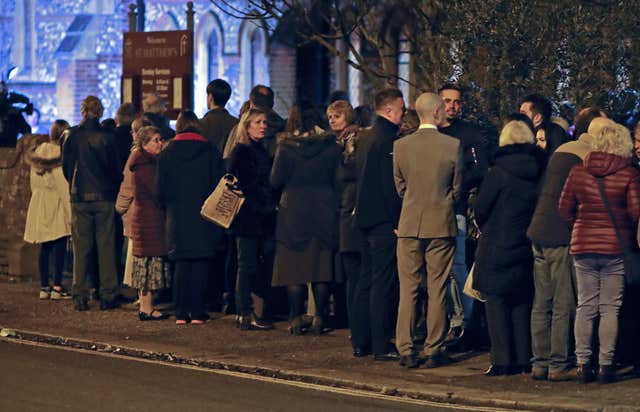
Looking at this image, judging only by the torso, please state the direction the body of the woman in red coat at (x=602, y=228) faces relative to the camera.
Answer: away from the camera

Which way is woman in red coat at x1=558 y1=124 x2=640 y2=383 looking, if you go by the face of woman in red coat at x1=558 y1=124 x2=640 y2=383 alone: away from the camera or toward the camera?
away from the camera

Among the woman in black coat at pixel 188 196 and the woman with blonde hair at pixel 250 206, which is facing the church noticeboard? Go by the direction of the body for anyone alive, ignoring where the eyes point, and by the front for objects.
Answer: the woman in black coat

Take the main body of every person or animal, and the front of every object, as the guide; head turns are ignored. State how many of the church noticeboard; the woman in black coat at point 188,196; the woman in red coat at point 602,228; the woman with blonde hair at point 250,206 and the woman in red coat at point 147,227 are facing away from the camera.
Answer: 2

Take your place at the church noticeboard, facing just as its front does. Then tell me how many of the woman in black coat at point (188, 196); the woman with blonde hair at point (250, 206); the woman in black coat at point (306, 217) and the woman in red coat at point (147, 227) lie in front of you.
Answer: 4

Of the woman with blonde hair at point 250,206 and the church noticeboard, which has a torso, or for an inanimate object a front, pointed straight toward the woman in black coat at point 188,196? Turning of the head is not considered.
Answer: the church noticeboard

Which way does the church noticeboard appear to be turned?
toward the camera

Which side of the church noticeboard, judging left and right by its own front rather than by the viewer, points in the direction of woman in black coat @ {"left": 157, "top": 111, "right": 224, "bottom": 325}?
front

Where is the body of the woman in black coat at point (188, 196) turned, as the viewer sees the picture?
away from the camera

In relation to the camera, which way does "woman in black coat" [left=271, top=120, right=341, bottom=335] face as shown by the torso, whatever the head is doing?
away from the camera

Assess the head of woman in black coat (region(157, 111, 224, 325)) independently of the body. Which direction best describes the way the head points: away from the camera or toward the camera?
away from the camera

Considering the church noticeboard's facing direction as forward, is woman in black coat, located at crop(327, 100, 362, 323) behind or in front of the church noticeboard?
in front

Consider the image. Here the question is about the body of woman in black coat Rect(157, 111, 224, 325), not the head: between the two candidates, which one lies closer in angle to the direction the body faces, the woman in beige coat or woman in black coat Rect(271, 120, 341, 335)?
the woman in beige coat
